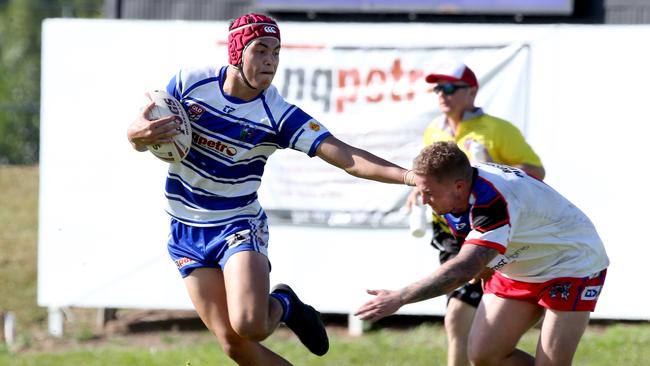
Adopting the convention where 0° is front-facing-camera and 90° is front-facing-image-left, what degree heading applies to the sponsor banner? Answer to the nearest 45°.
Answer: approximately 0°

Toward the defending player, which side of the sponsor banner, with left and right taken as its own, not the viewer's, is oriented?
front

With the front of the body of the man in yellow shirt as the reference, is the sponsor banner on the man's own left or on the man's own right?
on the man's own right

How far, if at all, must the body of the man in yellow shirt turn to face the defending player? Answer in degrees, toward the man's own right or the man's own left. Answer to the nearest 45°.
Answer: approximately 45° to the man's own left

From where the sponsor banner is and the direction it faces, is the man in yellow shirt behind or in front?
in front

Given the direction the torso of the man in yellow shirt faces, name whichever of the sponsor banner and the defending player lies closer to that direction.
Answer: the defending player

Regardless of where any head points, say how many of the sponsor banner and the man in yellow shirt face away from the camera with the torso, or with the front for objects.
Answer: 0

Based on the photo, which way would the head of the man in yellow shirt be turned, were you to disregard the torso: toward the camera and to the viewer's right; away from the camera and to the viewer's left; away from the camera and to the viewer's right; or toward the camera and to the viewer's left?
toward the camera and to the viewer's left

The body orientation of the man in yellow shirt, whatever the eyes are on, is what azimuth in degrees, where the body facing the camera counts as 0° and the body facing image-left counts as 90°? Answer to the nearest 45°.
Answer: approximately 45°
